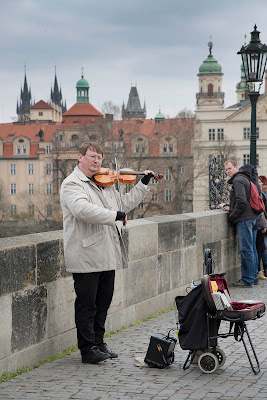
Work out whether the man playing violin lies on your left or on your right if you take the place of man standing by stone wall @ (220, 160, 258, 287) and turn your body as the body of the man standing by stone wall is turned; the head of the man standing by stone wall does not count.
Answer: on your left

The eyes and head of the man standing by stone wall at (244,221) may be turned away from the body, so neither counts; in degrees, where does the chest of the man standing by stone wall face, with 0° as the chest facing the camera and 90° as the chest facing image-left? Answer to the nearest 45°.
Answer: approximately 90°

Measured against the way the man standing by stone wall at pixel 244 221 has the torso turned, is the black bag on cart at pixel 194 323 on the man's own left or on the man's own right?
on the man's own left

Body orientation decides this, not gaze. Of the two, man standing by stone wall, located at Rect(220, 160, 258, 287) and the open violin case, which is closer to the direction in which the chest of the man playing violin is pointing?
the open violin case

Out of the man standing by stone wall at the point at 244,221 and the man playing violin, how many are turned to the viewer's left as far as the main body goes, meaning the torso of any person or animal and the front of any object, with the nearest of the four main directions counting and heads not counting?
1

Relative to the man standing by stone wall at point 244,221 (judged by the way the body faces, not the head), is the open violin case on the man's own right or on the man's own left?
on the man's own left

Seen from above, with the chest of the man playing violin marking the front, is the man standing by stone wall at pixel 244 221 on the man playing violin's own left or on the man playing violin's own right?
on the man playing violin's own left

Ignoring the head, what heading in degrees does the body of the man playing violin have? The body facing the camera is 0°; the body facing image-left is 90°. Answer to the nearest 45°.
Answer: approximately 315°

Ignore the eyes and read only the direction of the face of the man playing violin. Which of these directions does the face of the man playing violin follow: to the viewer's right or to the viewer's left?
to the viewer's right

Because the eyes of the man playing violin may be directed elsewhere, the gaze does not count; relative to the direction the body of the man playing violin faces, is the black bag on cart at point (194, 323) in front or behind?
in front

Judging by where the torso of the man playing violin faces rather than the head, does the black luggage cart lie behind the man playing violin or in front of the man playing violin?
in front
